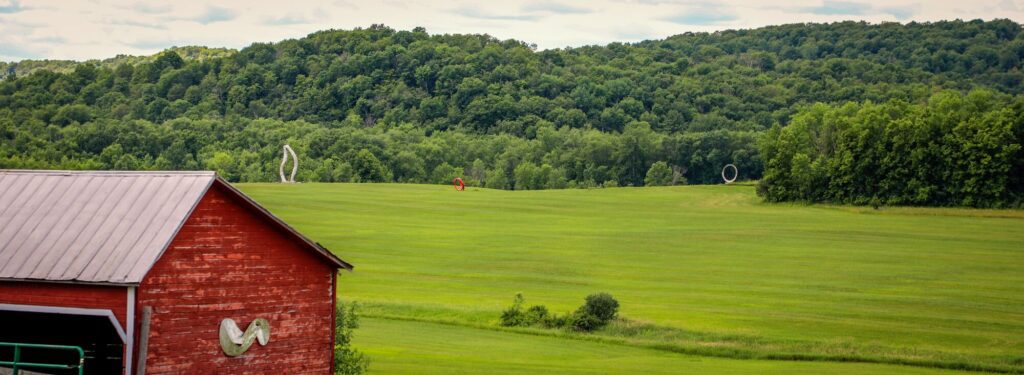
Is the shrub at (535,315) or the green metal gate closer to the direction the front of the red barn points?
the green metal gate

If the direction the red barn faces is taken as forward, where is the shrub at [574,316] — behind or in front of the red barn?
behind

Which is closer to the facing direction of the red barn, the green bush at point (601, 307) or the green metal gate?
the green metal gate

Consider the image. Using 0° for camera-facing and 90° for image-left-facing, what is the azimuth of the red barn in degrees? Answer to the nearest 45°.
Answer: approximately 45°

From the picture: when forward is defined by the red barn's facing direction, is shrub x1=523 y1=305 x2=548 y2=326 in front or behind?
behind

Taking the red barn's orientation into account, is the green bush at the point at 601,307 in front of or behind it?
behind

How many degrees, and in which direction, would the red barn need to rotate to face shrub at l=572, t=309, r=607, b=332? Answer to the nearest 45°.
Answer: approximately 180°
